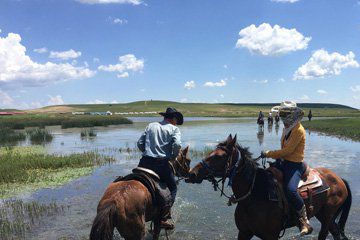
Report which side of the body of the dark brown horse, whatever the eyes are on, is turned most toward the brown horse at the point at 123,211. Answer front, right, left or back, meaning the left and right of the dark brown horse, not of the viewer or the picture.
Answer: front

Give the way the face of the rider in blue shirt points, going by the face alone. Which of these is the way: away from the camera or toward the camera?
away from the camera

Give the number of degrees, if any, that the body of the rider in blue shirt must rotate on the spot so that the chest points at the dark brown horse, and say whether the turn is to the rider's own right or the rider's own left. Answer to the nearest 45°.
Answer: approximately 90° to the rider's own right

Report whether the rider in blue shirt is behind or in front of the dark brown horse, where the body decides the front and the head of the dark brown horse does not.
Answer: in front

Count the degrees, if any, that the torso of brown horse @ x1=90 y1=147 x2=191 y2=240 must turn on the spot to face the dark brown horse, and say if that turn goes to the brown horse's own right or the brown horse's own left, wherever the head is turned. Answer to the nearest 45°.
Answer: approximately 45° to the brown horse's own right

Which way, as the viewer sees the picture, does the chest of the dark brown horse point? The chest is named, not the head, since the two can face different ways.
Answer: to the viewer's left

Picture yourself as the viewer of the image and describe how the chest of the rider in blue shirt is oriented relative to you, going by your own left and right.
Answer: facing away from the viewer and to the right of the viewer

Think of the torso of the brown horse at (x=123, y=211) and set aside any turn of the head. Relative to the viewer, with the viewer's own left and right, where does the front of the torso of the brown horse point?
facing away from the viewer and to the right of the viewer
